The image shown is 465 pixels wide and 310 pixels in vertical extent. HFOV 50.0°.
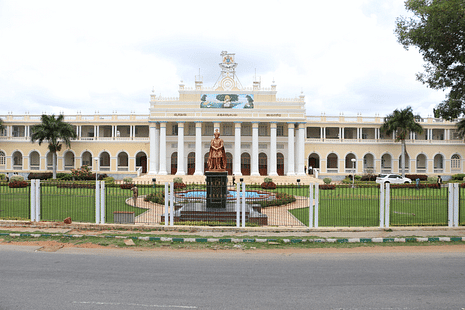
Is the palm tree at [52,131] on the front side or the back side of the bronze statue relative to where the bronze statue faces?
on the back side

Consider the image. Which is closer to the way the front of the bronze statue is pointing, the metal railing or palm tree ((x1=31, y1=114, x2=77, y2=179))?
the metal railing

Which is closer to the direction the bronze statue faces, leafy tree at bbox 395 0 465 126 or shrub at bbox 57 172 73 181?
the leafy tree

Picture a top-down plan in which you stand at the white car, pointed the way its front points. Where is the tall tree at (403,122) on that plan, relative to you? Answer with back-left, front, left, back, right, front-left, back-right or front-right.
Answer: left

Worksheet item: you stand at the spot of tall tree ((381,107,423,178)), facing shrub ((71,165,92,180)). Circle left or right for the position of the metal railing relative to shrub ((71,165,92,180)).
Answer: left

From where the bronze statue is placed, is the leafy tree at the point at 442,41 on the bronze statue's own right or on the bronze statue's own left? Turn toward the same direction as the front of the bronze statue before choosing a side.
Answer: on the bronze statue's own left

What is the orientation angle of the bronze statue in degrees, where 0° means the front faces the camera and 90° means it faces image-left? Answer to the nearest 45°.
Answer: approximately 0°
